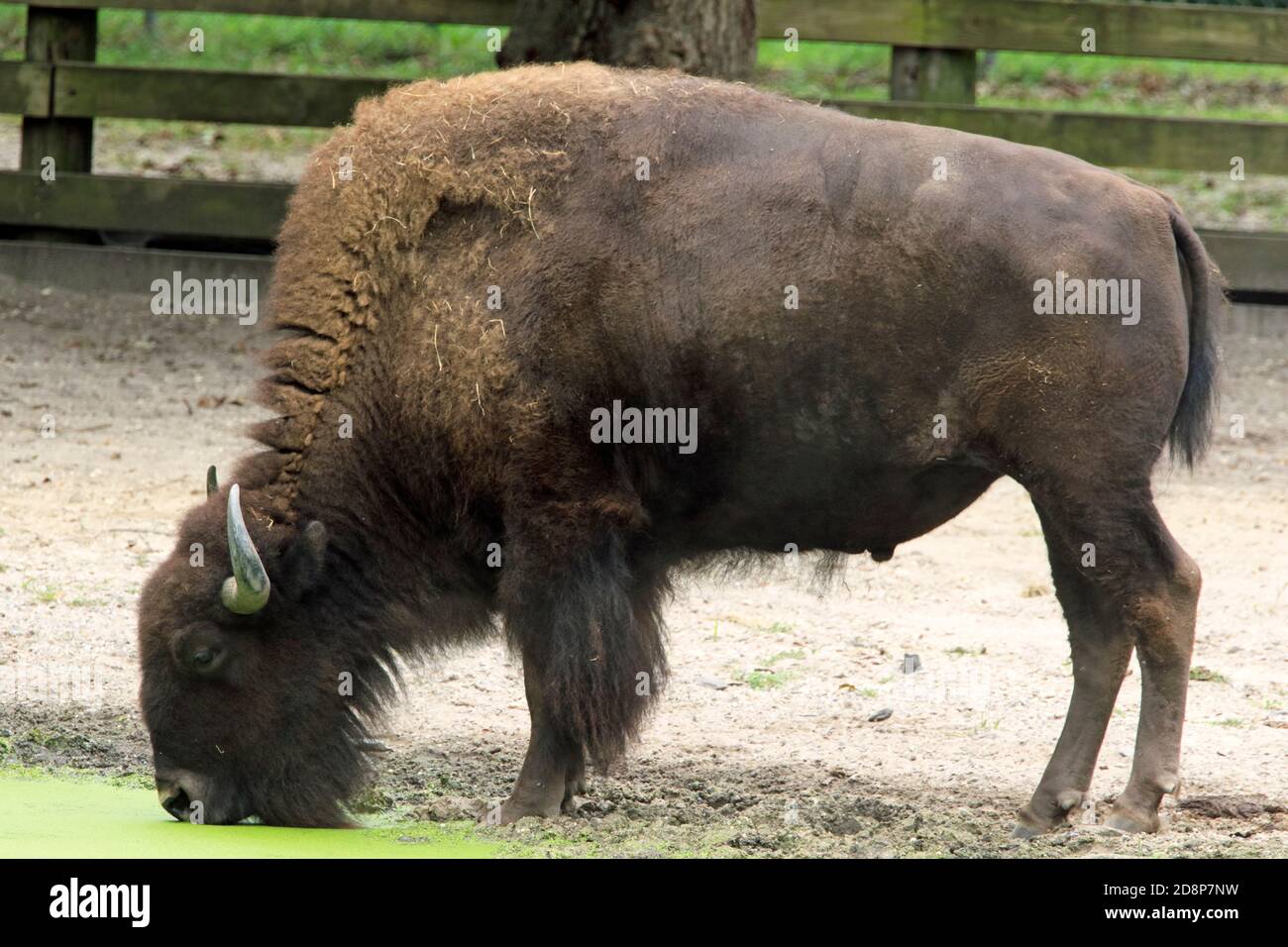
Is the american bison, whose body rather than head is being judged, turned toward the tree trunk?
no

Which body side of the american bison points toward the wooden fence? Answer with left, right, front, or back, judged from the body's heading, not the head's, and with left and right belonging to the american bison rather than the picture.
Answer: right

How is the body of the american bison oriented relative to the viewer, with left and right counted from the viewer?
facing to the left of the viewer
